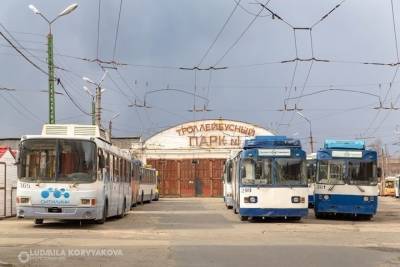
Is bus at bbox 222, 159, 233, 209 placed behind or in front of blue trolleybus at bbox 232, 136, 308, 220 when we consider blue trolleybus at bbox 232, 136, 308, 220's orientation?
behind

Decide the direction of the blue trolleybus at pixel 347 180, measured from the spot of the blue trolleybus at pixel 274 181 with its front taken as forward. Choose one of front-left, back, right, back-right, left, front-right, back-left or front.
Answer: back-left

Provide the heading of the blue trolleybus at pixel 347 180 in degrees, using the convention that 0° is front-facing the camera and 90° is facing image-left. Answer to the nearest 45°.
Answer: approximately 0°

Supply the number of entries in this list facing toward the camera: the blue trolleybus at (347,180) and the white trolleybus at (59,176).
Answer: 2

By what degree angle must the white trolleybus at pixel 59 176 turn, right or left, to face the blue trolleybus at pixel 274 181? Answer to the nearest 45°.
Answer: approximately 90° to its left

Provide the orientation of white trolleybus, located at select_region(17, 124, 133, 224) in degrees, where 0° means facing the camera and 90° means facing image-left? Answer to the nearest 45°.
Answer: approximately 0°

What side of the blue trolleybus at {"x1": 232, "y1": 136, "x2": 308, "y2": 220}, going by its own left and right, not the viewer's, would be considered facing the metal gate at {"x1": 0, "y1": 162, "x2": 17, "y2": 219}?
right

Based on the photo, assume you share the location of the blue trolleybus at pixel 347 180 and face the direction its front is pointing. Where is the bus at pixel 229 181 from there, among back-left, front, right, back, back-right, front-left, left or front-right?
back-right

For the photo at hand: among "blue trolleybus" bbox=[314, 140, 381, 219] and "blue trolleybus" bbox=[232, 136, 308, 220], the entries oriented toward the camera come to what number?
2
